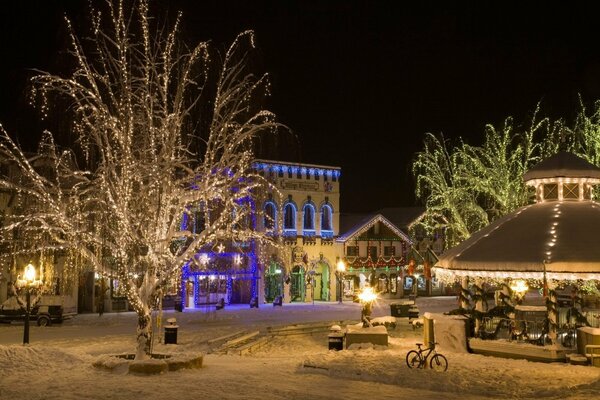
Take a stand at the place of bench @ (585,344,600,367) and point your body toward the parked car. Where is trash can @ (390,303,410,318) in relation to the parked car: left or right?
right

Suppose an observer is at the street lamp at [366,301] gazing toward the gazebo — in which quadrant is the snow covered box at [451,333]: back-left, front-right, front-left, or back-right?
front-right

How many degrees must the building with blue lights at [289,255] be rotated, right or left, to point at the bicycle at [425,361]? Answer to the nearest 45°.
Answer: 0° — it already faces it

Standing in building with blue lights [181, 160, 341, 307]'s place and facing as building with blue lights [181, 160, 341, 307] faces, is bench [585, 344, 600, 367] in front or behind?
in front

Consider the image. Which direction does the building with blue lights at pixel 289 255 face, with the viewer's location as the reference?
facing the viewer

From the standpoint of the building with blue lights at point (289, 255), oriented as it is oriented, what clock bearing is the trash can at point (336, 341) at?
The trash can is roughly at 12 o'clock from the building with blue lights.

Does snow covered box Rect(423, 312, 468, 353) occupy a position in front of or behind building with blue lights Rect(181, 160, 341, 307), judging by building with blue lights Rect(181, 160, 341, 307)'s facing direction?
in front

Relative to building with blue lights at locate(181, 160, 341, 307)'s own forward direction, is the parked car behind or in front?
in front

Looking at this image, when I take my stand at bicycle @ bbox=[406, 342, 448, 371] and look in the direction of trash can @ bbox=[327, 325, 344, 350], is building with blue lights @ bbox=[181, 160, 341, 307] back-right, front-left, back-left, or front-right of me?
front-right

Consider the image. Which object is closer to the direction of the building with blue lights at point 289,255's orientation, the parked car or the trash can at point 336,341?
the trash can
